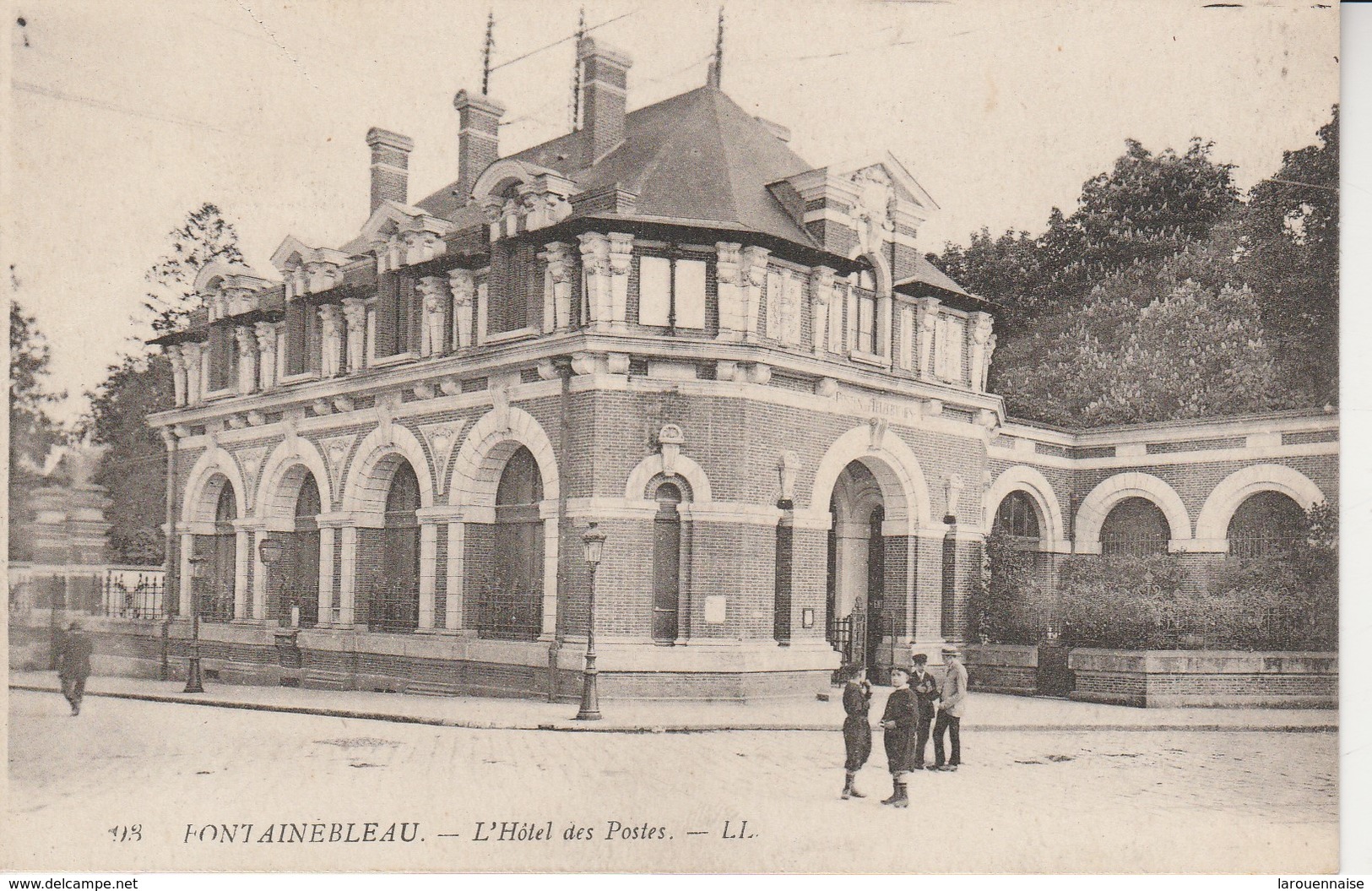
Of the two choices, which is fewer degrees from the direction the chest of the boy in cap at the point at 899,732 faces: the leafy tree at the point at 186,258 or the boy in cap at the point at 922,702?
the leafy tree

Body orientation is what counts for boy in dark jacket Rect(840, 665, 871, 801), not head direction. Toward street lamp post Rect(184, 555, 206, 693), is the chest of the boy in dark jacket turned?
no

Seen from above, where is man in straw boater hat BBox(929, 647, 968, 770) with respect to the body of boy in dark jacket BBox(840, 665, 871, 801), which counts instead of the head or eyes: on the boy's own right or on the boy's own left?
on the boy's own left

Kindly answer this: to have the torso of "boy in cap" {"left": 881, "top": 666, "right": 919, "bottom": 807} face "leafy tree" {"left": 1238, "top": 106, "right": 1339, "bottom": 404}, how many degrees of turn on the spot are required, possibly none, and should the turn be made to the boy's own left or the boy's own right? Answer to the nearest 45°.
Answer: approximately 180°

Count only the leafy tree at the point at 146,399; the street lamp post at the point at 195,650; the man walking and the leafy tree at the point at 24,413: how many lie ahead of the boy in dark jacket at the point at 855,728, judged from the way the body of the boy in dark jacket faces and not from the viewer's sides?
0

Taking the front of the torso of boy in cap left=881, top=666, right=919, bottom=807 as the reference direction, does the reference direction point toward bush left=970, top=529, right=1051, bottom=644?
no

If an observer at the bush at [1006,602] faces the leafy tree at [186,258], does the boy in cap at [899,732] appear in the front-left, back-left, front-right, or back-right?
back-left

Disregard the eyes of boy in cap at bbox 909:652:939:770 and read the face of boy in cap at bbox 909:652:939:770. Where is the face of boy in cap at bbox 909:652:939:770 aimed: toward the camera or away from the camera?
toward the camera

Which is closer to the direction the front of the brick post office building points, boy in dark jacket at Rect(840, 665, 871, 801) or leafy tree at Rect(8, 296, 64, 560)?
the boy in dark jacket

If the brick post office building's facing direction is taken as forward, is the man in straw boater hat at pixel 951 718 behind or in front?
in front
